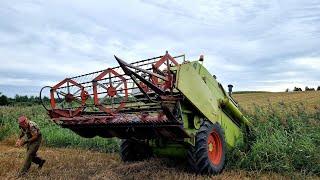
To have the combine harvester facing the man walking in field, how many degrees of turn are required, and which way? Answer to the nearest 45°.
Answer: approximately 45° to its right

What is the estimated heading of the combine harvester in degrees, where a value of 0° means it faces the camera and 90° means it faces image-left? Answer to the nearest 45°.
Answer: approximately 45°
